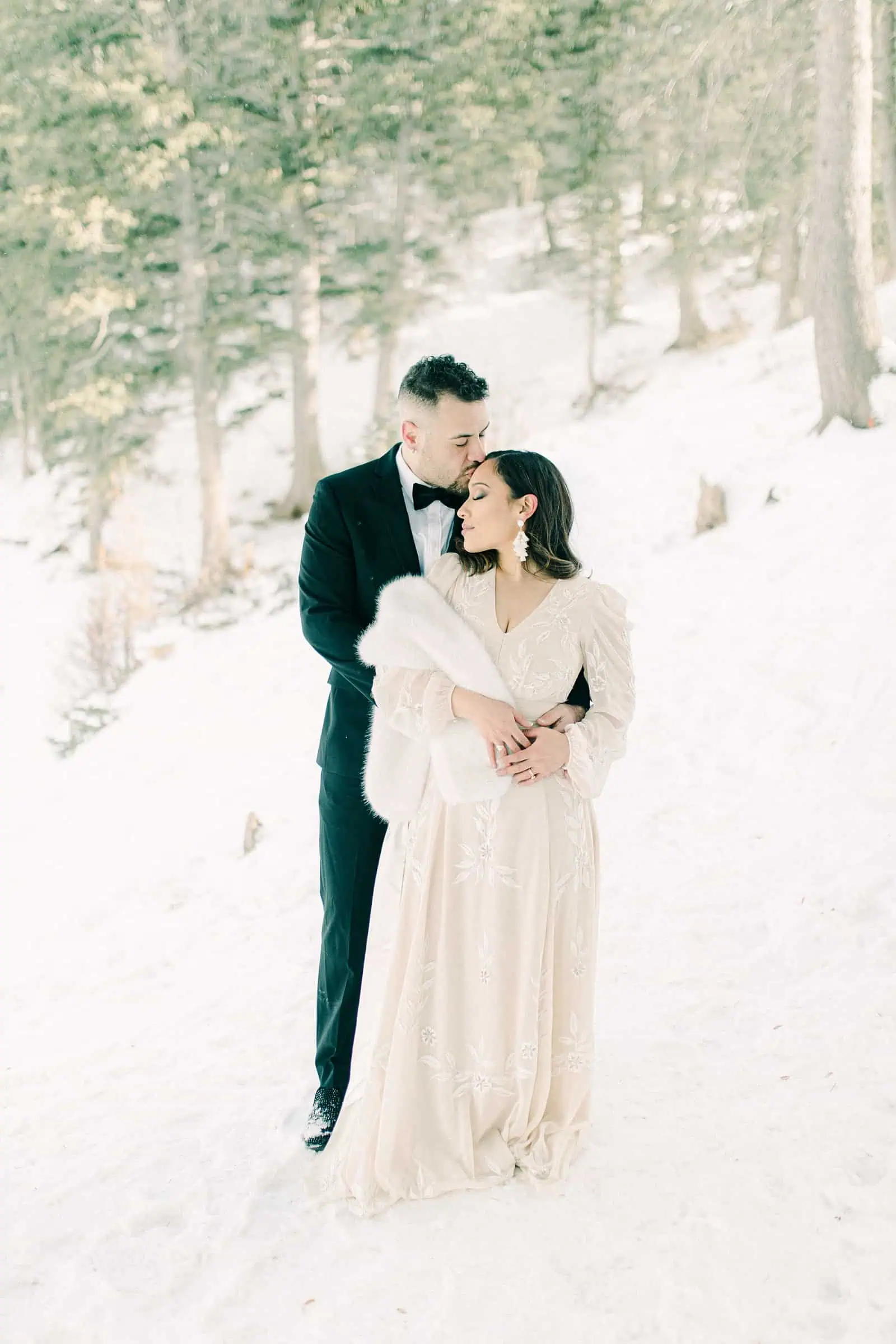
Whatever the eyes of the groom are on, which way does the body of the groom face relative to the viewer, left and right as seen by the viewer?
facing the viewer and to the right of the viewer

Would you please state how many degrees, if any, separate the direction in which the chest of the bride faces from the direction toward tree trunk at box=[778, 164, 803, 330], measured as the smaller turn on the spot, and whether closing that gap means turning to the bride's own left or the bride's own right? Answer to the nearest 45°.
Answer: approximately 180°

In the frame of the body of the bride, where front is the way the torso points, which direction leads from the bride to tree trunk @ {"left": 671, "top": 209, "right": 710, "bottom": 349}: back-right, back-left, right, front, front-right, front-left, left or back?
back

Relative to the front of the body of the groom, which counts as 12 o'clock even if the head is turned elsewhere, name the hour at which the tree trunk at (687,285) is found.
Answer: The tree trunk is roughly at 8 o'clock from the groom.

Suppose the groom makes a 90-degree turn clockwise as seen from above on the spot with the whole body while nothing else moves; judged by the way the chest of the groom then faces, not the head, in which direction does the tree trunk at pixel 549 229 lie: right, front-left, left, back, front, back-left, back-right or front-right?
back-right

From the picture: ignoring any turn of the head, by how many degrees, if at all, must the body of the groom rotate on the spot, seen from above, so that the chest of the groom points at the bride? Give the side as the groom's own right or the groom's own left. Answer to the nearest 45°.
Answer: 0° — they already face them

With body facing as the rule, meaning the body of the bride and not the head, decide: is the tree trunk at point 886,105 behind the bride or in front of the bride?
behind

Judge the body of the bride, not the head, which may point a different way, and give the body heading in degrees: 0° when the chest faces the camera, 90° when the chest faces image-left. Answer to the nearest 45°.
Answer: approximately 0°

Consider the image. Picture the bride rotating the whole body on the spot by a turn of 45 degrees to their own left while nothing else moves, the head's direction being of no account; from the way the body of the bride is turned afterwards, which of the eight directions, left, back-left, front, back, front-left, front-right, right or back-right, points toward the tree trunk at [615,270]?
back-left

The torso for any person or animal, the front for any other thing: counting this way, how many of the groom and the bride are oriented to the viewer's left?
0

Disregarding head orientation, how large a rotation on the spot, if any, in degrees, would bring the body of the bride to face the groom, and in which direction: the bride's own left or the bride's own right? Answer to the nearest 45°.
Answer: approximately 135° to the bride's own right
